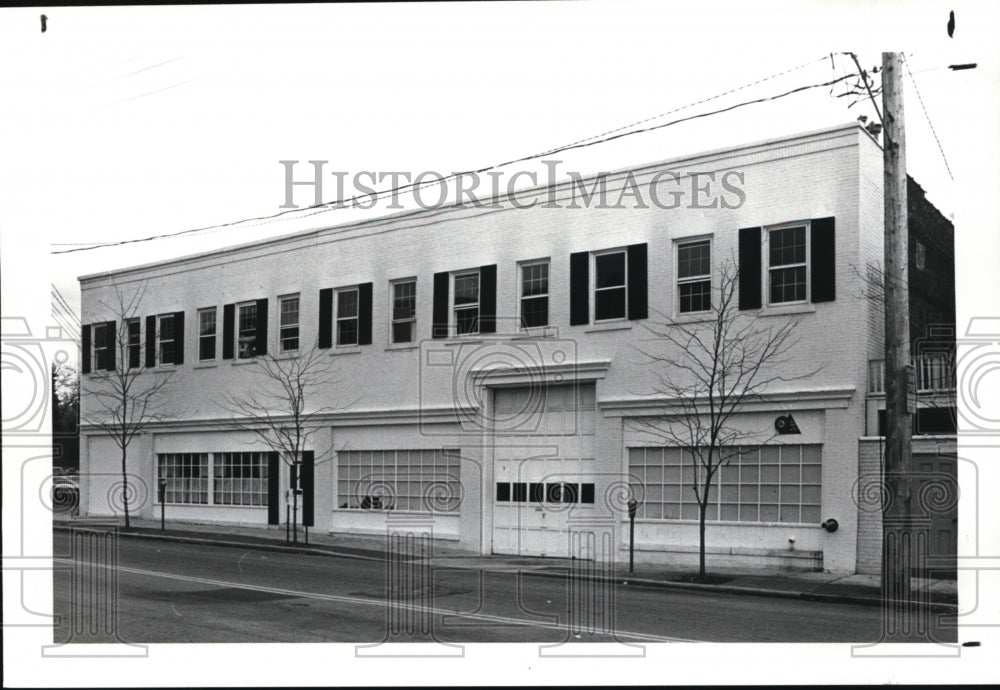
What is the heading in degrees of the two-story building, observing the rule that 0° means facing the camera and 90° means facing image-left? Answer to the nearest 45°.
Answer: approximately 45°

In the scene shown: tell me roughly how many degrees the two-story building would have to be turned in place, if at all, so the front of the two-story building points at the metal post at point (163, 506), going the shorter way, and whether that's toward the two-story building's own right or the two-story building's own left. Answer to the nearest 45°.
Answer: approximately 45° to the two-story building's own right

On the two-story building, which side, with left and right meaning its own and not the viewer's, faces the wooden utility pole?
left
